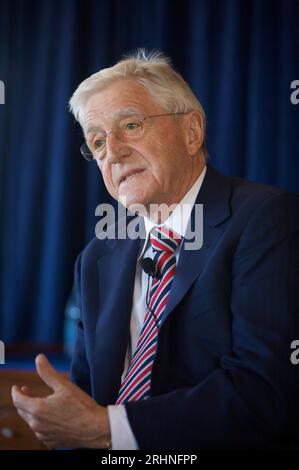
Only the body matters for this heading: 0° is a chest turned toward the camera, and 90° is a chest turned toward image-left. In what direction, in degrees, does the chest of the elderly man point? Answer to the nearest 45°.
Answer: approximately 45°
